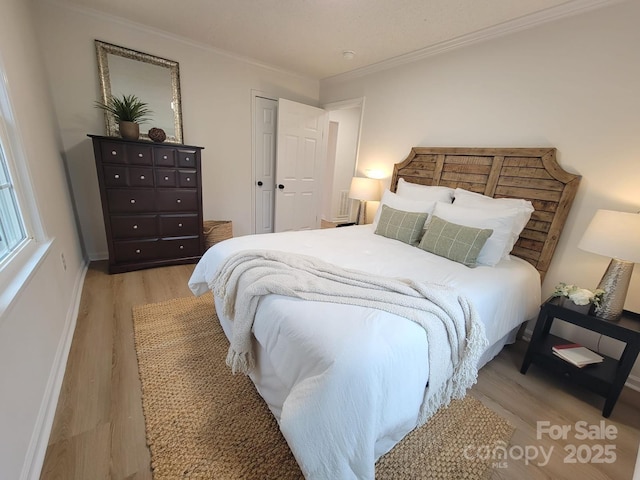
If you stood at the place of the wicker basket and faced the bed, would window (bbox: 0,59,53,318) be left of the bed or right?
right

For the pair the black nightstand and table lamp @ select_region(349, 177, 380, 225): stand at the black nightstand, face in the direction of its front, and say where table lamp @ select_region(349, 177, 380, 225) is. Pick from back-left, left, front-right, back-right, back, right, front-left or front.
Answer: right

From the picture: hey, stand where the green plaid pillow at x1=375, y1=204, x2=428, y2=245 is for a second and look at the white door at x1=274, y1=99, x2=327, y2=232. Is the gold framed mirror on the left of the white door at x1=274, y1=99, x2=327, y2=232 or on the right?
left

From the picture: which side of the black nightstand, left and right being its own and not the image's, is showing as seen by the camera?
front

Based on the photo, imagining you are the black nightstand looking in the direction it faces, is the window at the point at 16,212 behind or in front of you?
in front

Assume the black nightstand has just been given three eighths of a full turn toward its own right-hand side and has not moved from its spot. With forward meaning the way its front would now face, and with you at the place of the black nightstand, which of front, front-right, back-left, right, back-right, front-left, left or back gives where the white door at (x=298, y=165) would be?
front-left

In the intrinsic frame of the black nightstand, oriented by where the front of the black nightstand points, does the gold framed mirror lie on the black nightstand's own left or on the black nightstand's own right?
on the black nightstand's own right

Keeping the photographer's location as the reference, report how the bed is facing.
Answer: facing the viewer and to the left of the viewer

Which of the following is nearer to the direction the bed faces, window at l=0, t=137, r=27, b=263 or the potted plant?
the window

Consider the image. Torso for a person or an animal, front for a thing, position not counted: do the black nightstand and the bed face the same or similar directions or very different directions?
same or similar directions

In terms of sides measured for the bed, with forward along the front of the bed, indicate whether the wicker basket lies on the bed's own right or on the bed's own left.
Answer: on the bed's own right

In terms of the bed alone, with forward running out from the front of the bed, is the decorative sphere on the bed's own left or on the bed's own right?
on the bed's own right

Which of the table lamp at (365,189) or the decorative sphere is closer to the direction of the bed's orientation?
the decorative sphere

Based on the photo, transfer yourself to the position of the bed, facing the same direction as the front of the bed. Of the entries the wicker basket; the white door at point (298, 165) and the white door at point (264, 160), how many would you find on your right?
3
